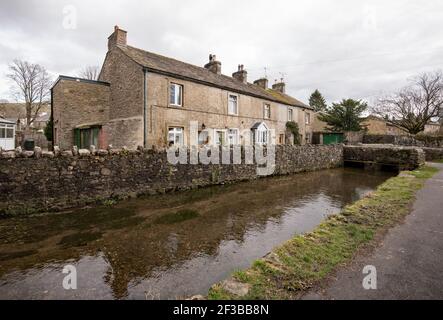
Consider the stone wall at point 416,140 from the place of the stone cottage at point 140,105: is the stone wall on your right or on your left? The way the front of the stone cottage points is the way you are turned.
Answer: on your left

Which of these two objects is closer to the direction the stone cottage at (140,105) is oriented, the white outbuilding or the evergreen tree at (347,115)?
the evergreen tree

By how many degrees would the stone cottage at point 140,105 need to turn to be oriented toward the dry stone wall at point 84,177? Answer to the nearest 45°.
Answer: approximately 45° to its right

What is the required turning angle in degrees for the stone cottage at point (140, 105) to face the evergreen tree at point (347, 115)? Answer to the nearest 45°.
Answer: approximately 90° to its left

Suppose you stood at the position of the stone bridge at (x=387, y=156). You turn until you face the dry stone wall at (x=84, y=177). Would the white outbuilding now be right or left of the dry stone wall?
right

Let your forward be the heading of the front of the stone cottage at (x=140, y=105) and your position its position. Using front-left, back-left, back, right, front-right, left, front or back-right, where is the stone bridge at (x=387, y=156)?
front-left

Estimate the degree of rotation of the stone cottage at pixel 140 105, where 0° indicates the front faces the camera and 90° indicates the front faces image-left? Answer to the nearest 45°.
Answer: approximately 315°

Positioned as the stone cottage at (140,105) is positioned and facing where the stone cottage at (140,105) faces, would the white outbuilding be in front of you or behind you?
behind
